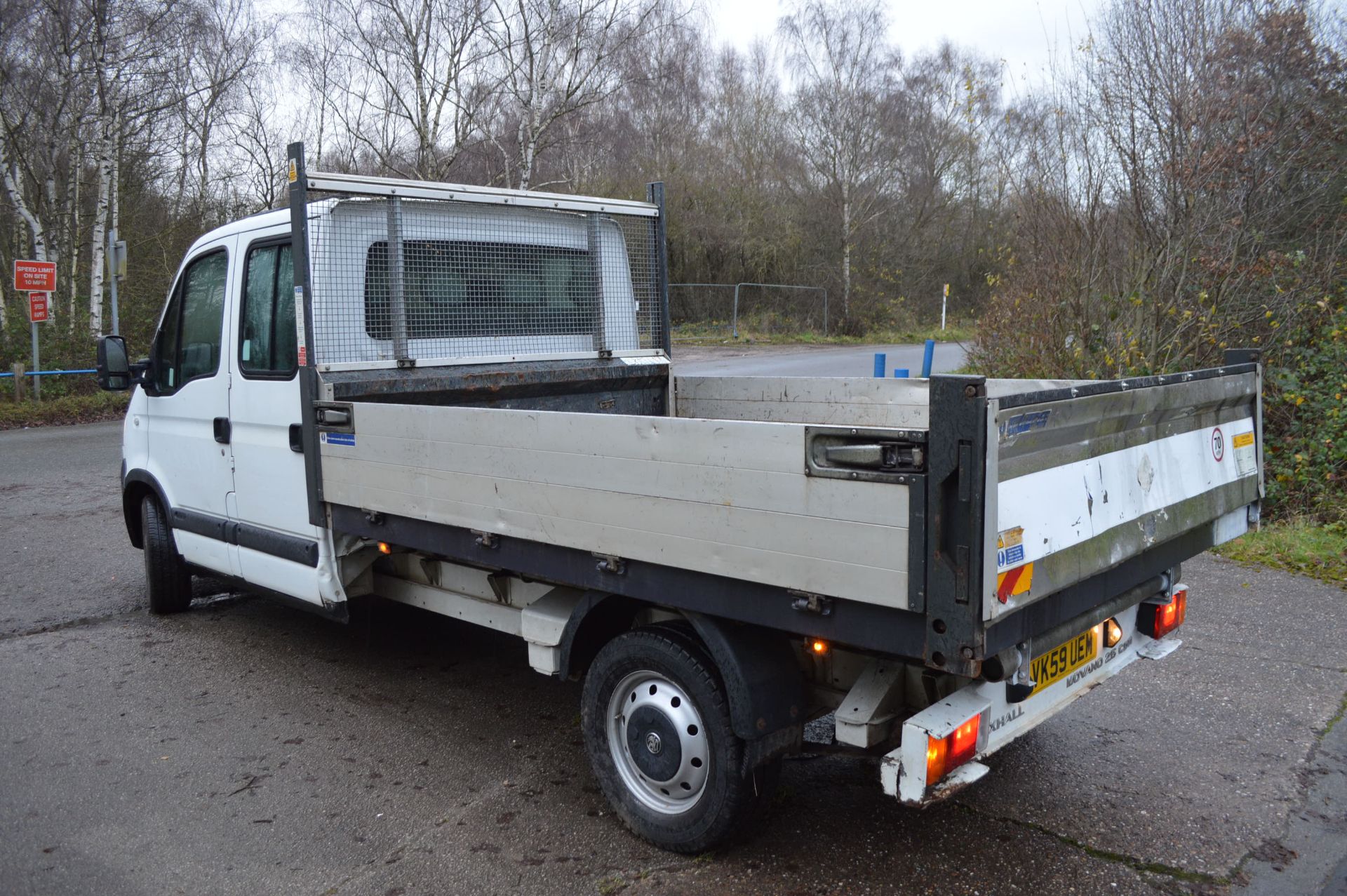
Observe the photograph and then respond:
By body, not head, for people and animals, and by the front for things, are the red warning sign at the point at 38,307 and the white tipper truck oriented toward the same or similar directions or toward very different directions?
very different directions

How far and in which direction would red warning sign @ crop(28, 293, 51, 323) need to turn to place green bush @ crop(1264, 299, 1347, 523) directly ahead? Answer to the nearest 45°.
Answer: approximately 45° to its left

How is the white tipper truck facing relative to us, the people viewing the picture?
facing away from the viewer and to the left of the viewer

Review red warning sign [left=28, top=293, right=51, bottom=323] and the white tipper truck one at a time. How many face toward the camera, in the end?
1

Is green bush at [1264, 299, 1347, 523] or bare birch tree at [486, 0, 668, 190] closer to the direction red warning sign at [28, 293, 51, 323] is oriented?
the green bush

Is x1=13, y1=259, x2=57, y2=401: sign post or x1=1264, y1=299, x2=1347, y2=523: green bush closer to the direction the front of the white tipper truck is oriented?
the sign post

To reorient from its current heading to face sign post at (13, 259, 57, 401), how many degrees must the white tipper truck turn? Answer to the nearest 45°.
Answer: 0° — it already faces it

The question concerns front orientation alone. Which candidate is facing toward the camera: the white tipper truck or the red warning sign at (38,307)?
the red warning sign

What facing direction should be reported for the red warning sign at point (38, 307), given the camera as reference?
facing the viewer

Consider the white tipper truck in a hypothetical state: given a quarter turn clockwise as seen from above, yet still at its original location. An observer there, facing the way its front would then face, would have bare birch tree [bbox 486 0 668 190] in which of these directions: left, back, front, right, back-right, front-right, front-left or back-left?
front-left
